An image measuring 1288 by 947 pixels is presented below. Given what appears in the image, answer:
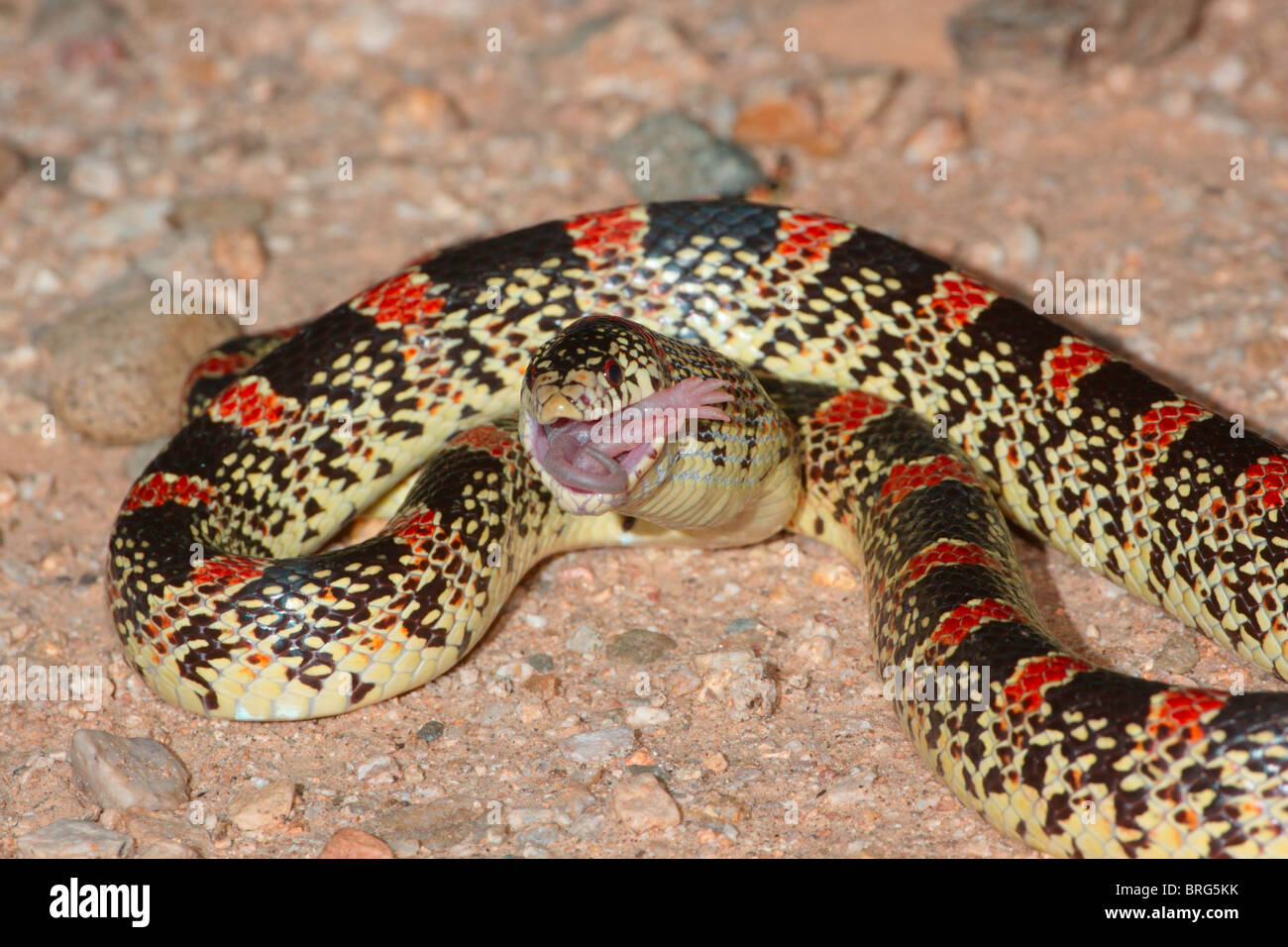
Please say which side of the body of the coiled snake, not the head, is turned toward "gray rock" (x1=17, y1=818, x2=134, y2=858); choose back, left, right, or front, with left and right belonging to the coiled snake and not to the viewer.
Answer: front

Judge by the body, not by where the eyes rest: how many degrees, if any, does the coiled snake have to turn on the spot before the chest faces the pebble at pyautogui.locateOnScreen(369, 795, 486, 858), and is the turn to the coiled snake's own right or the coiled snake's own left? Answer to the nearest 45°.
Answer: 0° — it already faces it

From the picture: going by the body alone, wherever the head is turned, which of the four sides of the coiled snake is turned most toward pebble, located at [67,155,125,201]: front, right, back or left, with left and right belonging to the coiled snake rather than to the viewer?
right

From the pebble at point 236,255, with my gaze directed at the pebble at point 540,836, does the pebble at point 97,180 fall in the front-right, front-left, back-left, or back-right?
back-right

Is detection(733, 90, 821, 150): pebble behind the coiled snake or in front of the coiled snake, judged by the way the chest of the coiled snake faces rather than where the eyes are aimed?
behind

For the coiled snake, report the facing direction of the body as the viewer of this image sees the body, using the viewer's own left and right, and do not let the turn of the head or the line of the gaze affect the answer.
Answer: facing the viewer and to the left of the viewer

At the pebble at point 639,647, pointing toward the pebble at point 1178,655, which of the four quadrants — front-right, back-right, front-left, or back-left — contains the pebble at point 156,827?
back-right

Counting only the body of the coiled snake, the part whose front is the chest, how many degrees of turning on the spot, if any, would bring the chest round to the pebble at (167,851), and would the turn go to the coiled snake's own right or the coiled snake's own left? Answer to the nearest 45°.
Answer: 0° — it already faces it

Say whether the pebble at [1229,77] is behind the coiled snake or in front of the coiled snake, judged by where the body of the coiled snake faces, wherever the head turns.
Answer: behind

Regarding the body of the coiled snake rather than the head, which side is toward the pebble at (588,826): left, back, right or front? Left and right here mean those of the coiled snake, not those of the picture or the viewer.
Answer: front

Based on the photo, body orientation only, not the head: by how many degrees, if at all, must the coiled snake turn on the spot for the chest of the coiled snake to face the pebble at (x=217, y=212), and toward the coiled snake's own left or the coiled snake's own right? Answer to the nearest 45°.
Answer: approximately 90° to the coiled snake's own right
